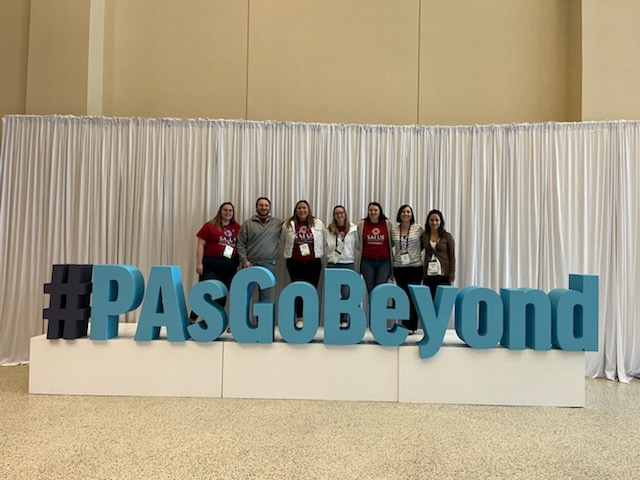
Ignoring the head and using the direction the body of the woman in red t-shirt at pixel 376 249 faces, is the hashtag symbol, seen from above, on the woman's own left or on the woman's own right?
on the woman's own right

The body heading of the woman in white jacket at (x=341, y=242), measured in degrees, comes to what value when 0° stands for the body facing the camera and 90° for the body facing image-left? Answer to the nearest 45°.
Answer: approximately 0°

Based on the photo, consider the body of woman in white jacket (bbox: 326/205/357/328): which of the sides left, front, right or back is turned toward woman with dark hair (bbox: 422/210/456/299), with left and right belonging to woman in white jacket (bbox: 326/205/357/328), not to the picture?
left
